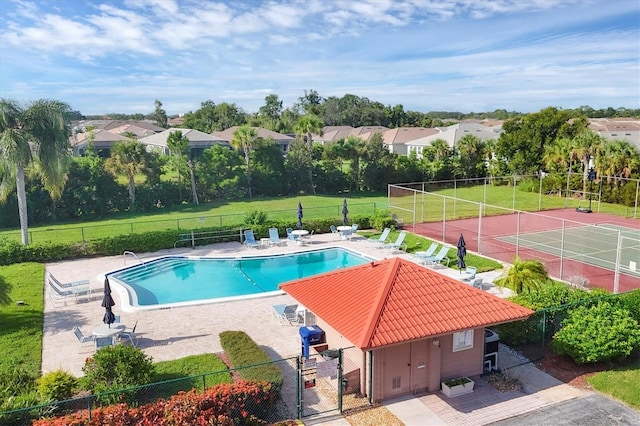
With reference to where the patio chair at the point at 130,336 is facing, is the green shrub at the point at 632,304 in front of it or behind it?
behind

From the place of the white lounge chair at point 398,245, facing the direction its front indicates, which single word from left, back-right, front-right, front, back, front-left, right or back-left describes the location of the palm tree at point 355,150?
right

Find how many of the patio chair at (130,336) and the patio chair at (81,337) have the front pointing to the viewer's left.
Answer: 1

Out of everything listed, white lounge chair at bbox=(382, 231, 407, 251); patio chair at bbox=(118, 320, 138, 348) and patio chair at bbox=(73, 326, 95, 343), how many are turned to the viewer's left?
2

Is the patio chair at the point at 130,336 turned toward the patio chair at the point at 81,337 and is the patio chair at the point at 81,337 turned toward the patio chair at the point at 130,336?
yes

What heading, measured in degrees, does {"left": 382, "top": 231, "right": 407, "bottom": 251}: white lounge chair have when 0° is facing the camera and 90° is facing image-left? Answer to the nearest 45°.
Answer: approximately 90°

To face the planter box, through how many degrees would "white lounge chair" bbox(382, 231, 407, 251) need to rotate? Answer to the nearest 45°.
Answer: approximately 90° to its left

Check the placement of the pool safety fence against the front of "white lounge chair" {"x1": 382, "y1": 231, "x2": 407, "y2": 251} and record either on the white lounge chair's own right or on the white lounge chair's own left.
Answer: on the white lounge chair's own left

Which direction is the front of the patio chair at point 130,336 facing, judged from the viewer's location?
facing to the left of the viewer

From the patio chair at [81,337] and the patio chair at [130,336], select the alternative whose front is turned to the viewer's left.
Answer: the patio chair at [130,336]

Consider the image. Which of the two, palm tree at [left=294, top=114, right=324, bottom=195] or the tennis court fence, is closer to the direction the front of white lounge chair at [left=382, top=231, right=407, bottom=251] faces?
the palm tree

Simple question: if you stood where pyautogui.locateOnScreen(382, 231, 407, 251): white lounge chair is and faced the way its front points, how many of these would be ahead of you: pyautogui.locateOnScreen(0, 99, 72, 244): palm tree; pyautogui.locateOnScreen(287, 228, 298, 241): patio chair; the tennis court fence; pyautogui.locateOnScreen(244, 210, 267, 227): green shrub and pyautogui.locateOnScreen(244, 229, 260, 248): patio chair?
4

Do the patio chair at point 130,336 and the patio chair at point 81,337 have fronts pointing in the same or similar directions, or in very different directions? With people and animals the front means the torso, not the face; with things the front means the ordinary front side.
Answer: very different directions

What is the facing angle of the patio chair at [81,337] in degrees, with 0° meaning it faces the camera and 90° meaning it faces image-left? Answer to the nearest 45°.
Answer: approximately 270°

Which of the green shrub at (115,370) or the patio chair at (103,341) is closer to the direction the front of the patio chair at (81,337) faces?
the patio chair
